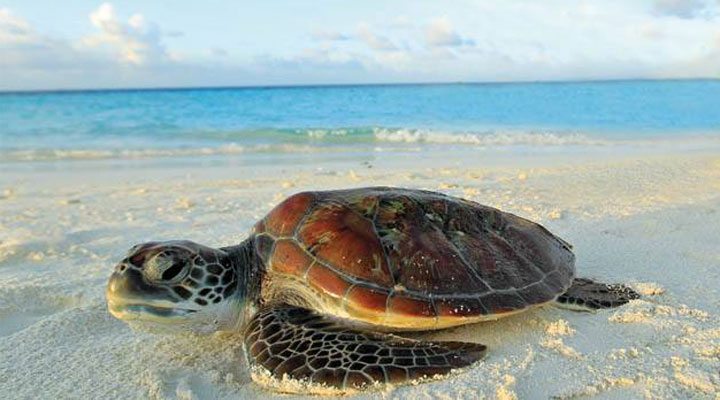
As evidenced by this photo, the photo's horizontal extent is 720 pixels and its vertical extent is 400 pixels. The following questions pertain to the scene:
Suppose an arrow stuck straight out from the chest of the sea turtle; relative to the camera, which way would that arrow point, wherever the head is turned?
to the viewer's left

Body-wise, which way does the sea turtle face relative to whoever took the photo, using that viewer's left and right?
facing to the left of the viewer
